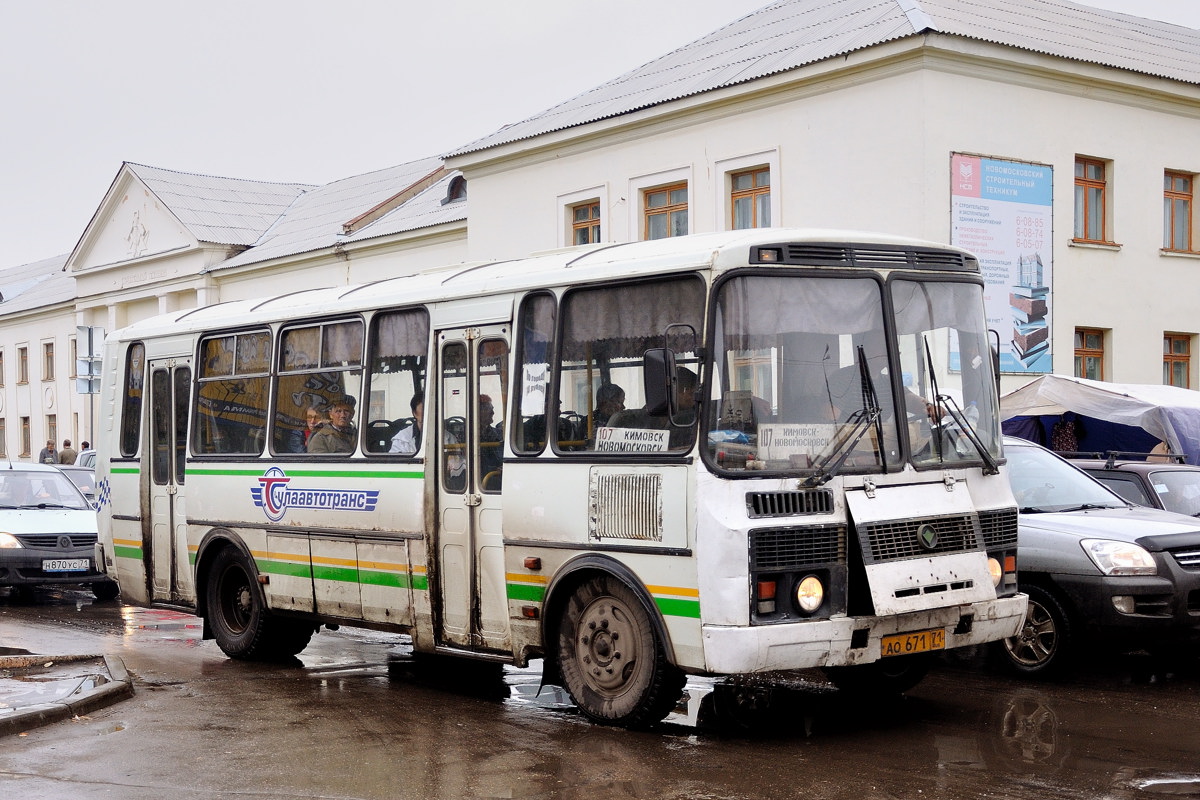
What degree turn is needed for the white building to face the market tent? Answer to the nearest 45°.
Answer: approximately 45° to its left

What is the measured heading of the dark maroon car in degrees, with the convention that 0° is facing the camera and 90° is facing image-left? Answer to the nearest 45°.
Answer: approximately 315°

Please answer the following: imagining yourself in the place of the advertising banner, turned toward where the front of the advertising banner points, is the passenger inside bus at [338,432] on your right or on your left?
on your right

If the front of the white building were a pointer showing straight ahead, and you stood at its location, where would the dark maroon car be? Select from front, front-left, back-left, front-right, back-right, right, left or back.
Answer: front-left

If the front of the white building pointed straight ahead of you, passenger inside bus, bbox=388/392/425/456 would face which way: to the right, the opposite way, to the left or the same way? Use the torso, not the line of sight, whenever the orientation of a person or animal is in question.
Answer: to the left

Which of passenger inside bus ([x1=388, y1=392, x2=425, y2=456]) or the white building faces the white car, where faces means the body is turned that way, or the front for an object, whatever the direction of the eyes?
the white building

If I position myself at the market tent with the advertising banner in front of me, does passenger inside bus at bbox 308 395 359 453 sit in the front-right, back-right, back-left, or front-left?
back-left

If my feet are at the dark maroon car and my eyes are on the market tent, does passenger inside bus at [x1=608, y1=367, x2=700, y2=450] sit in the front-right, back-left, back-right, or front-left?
back-left

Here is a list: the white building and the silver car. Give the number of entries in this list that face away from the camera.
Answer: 0

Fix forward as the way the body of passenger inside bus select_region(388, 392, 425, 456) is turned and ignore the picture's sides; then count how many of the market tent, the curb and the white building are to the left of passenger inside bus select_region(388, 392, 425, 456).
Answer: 2

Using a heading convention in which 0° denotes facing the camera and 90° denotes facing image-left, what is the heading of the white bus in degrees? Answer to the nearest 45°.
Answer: approximately 315°

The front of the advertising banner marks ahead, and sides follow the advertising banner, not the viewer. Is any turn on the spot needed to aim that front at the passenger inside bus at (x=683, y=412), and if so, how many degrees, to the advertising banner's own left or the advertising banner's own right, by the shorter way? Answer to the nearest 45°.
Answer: approximately 45° to the advertising banner's own right
